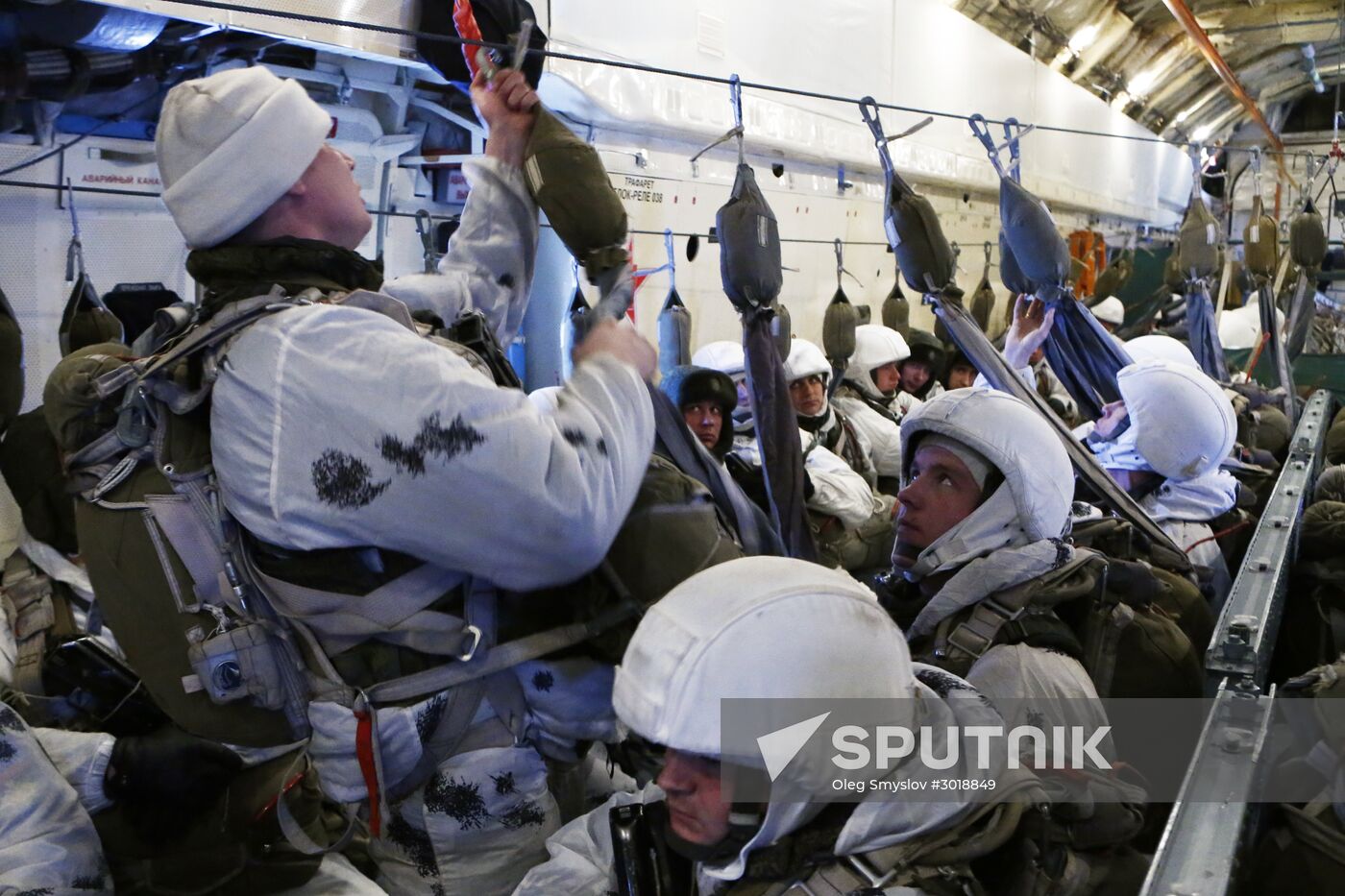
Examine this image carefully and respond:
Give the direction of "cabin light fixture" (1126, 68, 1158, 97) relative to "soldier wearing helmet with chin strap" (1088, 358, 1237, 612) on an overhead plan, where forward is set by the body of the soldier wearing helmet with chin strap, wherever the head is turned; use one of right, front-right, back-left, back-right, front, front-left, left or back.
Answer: right

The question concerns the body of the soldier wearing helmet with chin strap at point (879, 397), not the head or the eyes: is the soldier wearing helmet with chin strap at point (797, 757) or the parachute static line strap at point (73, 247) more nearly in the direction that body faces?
the soldier wearing helmet with chin strap

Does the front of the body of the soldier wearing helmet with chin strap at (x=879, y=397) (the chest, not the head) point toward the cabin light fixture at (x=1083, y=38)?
no

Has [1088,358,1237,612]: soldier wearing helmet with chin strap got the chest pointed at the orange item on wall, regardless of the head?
no

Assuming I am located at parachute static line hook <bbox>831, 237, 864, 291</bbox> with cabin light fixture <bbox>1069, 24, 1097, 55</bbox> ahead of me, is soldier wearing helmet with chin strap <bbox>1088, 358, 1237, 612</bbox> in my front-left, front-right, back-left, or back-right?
back-right

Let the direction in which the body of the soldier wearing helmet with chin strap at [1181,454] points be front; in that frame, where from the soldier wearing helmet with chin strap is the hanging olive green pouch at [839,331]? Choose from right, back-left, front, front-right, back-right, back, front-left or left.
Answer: front-right

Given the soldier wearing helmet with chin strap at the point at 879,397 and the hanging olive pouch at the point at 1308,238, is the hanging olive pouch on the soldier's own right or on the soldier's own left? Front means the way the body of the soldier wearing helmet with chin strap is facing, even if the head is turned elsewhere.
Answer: on the soldier's own left

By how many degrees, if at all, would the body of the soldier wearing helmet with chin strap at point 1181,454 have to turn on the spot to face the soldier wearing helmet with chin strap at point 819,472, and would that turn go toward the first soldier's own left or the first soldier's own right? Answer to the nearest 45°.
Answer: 0° — they already face them

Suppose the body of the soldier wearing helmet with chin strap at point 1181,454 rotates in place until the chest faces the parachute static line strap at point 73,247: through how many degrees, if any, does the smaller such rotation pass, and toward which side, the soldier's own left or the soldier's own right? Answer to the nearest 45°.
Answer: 0° — they already face it

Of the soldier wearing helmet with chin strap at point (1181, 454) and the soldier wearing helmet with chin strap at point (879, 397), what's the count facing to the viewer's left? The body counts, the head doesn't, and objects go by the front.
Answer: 1

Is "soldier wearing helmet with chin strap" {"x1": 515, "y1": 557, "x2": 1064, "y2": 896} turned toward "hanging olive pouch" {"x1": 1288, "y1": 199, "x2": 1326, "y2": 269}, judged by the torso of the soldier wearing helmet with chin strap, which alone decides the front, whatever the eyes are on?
no

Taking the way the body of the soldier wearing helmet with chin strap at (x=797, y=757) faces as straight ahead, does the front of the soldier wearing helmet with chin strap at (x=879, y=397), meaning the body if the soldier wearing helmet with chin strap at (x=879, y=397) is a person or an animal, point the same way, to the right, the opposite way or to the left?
to the left

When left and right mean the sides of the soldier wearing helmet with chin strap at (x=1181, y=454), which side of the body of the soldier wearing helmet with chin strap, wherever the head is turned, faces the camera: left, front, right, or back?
left

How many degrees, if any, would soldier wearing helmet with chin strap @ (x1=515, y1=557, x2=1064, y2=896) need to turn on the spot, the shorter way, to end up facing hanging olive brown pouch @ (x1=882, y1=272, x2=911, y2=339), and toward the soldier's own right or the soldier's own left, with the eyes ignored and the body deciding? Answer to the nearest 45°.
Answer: approximately 135° to the soldier's own right

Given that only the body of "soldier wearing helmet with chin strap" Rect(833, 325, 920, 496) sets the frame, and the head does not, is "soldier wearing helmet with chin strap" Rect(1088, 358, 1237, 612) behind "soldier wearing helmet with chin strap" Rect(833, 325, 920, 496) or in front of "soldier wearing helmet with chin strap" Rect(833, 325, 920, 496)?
in front
